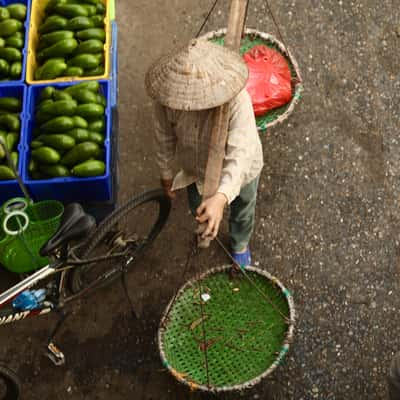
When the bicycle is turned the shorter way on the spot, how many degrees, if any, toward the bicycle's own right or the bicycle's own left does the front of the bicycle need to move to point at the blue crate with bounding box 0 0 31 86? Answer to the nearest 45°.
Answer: approximately 135° to the bicycle's own right

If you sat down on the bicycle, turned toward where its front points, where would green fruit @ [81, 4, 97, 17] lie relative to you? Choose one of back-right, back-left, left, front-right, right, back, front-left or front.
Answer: back-right

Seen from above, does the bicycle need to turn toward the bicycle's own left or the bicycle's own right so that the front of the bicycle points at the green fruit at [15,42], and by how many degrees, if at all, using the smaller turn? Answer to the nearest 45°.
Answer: approximately 135° to the bicycle's own right

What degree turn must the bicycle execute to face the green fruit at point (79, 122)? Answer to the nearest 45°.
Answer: approximately 135° to its right

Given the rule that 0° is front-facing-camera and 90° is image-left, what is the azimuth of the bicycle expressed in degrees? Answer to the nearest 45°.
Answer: approximately 45°

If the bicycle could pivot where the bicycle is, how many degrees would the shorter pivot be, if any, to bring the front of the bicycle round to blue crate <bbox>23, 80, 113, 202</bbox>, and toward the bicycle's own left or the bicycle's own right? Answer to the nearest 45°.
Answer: approximately 135° to the bicycle's own right

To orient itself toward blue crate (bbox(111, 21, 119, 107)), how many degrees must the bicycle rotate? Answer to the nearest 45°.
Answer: approximately 135° to its right

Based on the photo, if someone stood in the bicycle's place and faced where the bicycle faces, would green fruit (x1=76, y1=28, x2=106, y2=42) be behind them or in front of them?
behind

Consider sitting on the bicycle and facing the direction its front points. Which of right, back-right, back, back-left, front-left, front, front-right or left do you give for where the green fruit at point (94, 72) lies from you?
back-right

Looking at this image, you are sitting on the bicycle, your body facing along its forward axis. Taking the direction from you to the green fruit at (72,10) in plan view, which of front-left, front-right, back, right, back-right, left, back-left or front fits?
back-right

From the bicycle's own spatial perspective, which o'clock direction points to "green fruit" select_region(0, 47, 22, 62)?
The green fruit is roughly at 4 o'clock from the bicycle.
